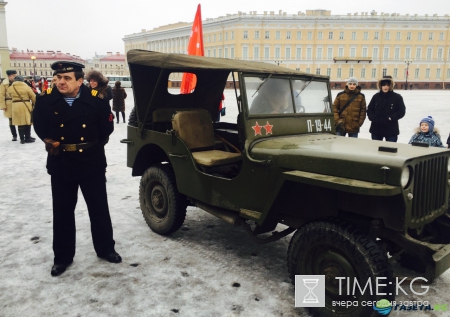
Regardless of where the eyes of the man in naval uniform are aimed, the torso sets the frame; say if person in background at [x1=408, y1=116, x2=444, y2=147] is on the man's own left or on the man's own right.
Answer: on the man's own left

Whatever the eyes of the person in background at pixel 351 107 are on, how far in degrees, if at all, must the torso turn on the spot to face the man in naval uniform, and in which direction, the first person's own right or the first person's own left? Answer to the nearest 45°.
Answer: approximately 45° to the first person's own right

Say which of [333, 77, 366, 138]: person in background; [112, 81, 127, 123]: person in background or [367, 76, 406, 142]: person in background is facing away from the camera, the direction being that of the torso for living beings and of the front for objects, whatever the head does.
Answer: [112, 81, 127, 123]: person in background

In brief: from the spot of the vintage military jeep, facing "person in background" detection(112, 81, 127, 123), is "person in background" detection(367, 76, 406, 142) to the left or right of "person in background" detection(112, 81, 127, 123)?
right

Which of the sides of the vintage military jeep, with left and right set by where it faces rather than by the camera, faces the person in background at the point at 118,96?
back

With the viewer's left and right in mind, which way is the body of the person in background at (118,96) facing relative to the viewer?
facing away from the viewer

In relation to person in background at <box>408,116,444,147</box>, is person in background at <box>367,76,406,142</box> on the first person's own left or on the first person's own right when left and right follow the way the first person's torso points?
on the first person's own right

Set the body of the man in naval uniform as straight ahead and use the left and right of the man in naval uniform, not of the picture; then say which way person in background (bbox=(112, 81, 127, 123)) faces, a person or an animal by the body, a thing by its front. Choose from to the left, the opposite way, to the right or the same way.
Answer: the opposite way

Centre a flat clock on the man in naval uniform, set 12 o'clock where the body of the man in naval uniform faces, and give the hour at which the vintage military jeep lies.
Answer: The vintage military jeep is roughly at 10 o'clock from the man in naval uniform.

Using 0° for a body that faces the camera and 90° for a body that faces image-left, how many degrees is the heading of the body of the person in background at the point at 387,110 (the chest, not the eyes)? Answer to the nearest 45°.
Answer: approximately 0°
